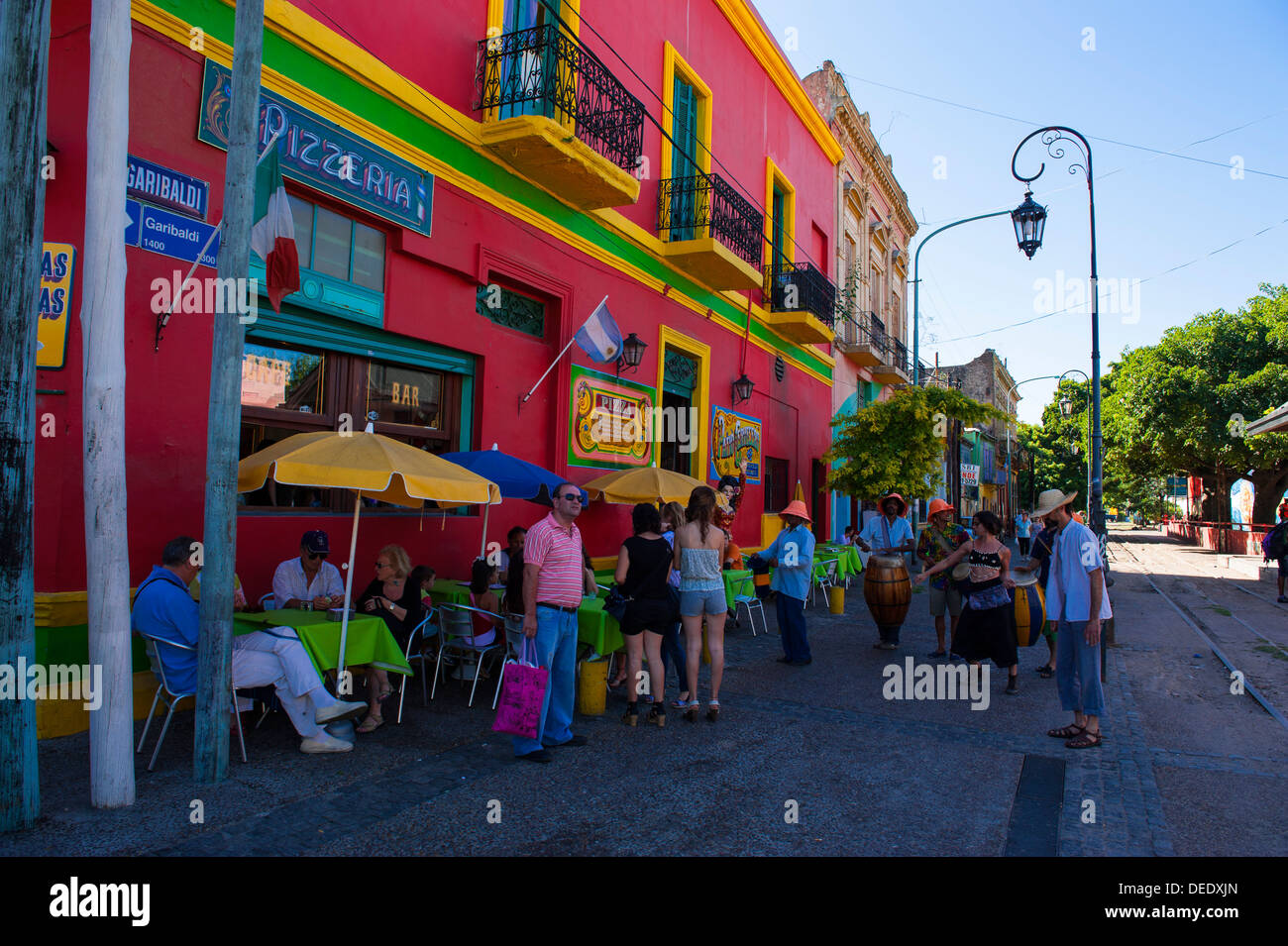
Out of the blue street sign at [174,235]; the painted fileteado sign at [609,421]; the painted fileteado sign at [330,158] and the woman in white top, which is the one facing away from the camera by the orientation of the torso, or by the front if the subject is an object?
the woman in white top

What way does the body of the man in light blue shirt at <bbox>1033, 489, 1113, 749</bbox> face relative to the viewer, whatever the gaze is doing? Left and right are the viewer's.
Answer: facing to the left of the viewer

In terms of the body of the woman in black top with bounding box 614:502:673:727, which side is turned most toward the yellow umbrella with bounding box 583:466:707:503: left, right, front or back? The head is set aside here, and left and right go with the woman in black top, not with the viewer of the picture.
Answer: front

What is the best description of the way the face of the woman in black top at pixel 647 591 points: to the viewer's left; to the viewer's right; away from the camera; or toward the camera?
away from the camera

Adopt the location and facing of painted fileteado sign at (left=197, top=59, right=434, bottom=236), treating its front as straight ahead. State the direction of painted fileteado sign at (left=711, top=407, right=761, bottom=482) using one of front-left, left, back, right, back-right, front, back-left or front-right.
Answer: left

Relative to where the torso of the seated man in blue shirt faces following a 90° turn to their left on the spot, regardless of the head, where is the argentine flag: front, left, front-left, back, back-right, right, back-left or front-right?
front-right

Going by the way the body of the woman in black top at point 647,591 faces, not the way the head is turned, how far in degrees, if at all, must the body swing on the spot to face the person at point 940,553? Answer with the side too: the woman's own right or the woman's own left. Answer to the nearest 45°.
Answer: approximately 45° to the woman's own right

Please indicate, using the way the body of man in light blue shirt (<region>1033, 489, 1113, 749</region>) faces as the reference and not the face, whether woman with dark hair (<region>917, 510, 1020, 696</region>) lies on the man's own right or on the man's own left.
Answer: on the man's own right

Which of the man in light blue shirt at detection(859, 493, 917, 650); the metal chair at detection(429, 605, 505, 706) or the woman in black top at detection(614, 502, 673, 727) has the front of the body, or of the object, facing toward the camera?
the man in light blue shirt

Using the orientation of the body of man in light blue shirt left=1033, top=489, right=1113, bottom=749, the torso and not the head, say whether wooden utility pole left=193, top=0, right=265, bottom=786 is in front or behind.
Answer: in front

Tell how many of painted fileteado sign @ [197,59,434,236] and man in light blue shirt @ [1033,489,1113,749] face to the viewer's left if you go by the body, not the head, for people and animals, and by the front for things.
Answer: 1

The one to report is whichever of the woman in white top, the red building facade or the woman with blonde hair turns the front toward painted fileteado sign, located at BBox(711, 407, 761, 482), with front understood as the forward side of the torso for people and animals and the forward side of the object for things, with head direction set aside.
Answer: the woman in white top

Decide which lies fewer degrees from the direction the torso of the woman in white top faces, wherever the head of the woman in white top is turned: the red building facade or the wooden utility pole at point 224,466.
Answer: the red building facade

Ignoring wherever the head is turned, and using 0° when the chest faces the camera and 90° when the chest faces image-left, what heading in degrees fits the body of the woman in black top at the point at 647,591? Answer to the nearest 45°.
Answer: approximately 180°

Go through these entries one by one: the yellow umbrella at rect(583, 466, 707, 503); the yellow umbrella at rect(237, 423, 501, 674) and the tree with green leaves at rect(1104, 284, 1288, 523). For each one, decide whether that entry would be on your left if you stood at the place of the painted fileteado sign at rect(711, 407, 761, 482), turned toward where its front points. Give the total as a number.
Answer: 1

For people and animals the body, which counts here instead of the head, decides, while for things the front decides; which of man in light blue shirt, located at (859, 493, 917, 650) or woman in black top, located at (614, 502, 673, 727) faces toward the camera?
the man in light blue shirt

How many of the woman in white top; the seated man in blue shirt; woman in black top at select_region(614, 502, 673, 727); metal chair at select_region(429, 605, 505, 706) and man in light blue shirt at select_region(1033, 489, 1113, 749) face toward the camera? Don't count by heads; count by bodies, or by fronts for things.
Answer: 0

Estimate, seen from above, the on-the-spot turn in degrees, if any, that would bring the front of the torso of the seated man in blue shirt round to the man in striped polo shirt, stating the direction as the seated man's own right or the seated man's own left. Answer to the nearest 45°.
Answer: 0° — they already face them
